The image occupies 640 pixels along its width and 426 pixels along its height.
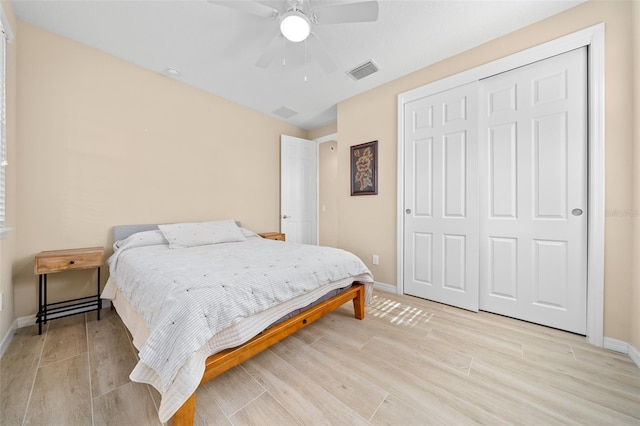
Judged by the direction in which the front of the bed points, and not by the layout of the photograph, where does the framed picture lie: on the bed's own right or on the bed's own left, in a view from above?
on the bed's own left

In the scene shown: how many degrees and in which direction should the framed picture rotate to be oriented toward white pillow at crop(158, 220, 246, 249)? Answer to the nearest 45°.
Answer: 0° — it already faces it

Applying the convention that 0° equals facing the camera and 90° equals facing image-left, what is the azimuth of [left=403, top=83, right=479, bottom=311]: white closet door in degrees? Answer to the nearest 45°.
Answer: approximately 45°

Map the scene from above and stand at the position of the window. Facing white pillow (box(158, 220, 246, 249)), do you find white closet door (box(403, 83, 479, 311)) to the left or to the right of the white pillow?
right

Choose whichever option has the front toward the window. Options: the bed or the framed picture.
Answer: the framed picture

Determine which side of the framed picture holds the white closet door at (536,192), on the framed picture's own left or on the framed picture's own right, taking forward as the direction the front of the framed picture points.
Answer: on the framed picture's own left

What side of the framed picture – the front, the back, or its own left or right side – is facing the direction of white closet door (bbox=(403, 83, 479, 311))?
left

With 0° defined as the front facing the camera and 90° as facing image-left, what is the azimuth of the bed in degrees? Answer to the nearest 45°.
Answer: approximately 315°

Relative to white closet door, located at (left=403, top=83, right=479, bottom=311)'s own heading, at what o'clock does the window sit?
The window is roughly at 12 o'clock from the white closet door.
